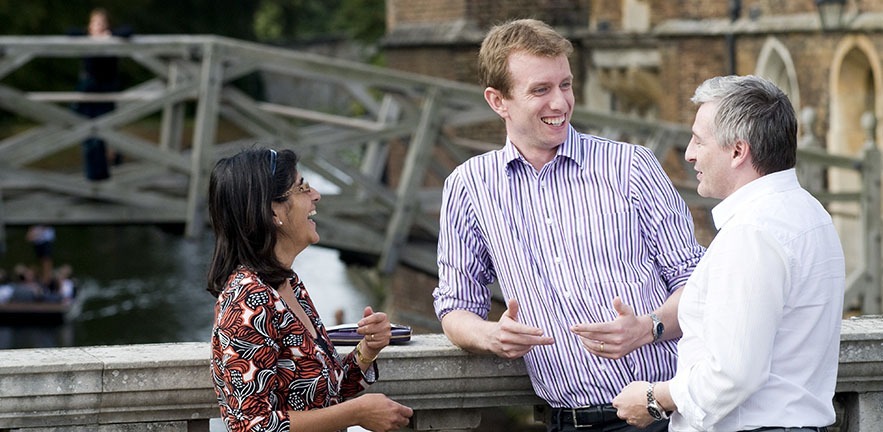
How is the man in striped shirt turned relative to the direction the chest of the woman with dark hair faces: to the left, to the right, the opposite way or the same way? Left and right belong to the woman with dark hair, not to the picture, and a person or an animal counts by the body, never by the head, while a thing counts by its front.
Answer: to the right

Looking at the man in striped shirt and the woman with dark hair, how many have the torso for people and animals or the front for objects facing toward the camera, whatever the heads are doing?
1

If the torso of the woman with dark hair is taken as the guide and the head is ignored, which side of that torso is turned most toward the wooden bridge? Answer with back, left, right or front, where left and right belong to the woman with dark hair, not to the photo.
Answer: left

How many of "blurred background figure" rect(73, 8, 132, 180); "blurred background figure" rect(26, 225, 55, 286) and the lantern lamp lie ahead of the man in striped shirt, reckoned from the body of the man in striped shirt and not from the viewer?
0

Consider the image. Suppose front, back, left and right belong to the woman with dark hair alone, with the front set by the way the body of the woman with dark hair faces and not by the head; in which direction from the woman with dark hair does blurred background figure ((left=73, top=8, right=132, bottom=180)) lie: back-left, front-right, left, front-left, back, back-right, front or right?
left

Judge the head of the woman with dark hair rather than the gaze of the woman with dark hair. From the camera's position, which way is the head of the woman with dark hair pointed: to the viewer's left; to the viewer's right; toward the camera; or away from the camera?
to the viewer's right

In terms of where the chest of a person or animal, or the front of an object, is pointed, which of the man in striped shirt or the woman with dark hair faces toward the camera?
the man in striped shirt

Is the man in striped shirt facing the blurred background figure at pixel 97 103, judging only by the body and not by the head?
no

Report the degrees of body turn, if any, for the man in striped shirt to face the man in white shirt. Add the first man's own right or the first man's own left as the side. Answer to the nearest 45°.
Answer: approximately 45° to the first man's own left

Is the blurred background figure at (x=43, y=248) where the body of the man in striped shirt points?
no

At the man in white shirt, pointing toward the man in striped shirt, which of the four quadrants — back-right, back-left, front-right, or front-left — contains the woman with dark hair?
front-left

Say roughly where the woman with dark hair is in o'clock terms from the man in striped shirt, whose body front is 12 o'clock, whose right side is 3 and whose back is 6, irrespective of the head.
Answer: The woman with dark hair is roughly at 2 o'clock from the man in striped shirt.

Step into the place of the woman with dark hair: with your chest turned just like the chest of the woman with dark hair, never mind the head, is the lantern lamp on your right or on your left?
on your left

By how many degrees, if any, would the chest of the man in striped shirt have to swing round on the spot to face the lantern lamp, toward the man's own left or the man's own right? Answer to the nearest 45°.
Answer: approximately 180°

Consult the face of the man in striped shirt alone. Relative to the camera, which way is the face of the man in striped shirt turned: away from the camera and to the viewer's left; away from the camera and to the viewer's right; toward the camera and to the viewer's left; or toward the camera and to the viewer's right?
toward the camera and to the viewer's right

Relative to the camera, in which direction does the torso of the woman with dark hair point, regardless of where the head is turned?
to the viewer's right

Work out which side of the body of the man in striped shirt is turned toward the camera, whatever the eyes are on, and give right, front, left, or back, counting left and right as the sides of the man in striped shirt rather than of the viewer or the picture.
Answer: front

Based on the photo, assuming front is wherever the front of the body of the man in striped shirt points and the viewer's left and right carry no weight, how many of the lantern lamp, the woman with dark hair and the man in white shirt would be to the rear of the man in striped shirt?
1
